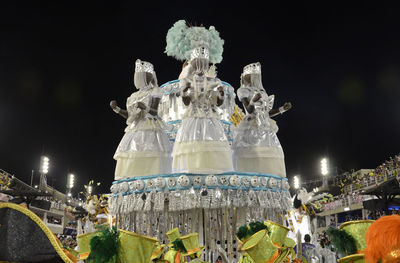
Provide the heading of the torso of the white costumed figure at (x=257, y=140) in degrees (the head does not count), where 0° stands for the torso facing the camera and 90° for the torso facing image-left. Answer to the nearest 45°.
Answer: approximately 315°

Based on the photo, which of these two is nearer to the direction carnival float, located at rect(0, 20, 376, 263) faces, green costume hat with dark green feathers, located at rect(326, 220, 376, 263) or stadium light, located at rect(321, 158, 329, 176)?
the green costume hat with dark green feathers

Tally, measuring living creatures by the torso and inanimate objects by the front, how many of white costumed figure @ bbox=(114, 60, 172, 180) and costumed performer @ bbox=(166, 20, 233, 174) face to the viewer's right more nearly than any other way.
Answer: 0

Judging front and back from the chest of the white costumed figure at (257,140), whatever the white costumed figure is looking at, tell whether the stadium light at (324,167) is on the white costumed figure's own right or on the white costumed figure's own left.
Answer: on the white costumed figure's own left

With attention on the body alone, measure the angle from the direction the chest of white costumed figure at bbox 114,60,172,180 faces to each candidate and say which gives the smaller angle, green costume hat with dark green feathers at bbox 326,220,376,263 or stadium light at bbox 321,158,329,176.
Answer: the green costume hat with dark green feathers

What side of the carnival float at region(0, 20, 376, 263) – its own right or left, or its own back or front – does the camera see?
front

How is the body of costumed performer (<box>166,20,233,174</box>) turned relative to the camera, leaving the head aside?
toward the camera

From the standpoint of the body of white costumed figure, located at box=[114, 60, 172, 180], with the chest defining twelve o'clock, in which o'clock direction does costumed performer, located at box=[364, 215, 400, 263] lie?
The costumed performer is roughly at 10 o'clock from the white costumed figure.

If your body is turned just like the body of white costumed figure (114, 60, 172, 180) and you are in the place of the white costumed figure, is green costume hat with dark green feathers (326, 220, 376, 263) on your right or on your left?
on your left

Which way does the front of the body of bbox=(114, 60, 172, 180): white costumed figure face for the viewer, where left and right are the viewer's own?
facing the viewer and to the left of the viewer

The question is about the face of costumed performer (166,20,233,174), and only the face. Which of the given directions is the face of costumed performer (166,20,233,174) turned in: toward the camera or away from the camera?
toward the camera

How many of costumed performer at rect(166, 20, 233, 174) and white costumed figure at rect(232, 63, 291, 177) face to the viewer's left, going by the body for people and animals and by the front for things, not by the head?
0
